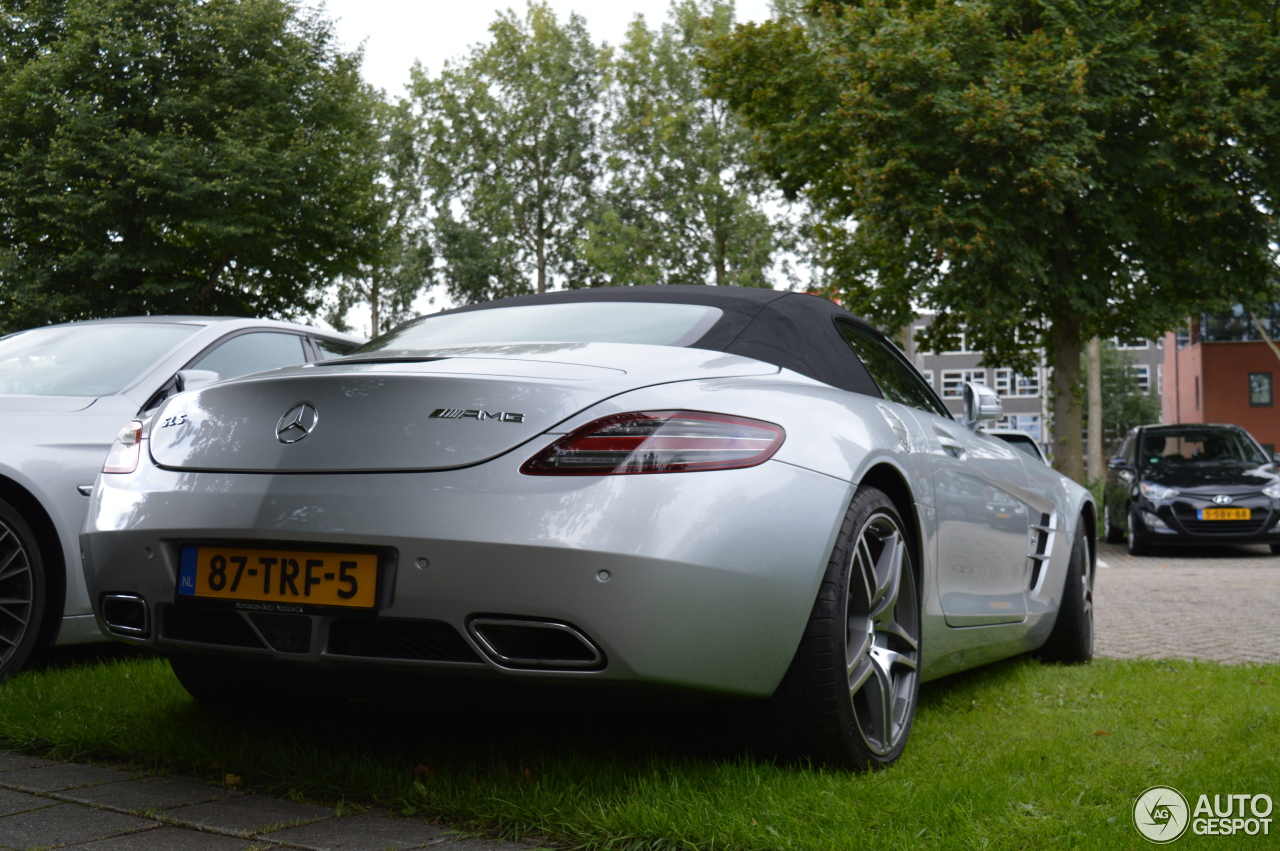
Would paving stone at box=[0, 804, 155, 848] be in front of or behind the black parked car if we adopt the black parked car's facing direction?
in front

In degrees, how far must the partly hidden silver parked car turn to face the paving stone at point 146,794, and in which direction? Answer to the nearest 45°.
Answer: approximately 45° to its left

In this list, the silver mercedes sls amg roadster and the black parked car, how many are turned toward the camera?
1

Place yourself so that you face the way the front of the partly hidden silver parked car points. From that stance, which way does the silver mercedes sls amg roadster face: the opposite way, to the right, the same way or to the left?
the opposite way

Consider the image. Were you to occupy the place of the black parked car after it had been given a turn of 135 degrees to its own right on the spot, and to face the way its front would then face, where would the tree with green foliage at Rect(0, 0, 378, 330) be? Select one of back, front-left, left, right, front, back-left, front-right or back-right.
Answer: front-left

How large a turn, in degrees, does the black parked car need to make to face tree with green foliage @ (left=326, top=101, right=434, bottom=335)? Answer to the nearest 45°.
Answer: approximately 135° to its right

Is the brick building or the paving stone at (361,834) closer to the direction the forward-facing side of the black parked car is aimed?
the paving stone

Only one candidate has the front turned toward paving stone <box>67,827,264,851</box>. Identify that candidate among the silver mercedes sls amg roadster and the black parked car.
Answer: the black parked car

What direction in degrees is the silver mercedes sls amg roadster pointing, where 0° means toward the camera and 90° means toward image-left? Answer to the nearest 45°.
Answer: approximately 225°

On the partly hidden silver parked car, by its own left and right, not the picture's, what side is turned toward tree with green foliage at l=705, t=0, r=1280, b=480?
back
